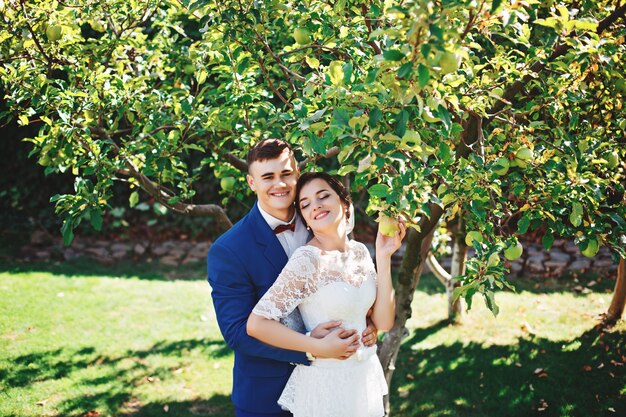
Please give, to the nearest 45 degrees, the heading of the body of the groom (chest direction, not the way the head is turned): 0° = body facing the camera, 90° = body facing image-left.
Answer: approximately 315°

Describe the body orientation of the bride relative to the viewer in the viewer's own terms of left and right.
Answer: facing the viewer and to the right of the viewer

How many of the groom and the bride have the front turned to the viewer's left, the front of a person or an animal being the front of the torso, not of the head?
0
